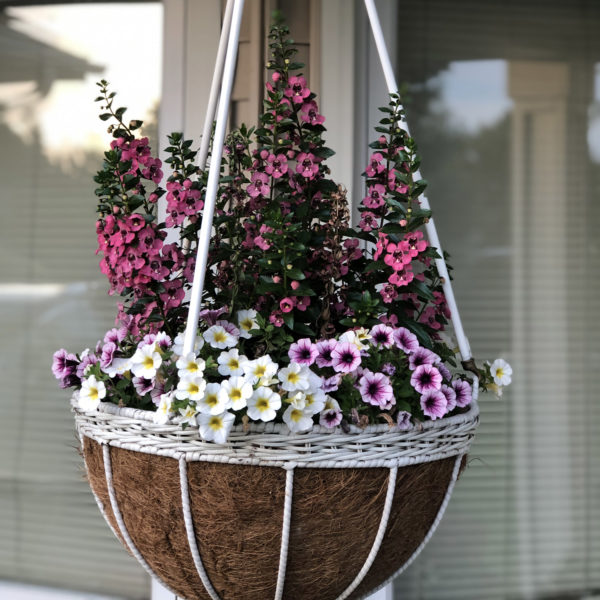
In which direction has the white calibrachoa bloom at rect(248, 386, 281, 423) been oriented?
toward the camera

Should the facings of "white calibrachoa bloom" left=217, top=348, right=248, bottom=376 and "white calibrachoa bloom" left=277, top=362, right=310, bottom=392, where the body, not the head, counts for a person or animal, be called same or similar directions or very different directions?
same or similar directions

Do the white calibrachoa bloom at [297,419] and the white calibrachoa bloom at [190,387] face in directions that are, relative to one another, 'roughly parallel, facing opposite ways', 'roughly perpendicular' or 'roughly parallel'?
roughly parallel

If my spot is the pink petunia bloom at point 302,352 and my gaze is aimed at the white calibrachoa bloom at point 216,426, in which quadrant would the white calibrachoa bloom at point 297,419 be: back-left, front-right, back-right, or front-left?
front-left

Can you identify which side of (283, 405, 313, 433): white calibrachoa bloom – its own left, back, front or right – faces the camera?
front

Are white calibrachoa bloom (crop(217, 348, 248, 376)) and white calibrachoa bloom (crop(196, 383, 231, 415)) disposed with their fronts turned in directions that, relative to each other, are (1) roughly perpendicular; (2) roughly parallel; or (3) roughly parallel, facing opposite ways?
roughly parallel

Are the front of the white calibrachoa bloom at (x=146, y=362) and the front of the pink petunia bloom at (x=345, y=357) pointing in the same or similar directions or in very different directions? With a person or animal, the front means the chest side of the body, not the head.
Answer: same or similar directions

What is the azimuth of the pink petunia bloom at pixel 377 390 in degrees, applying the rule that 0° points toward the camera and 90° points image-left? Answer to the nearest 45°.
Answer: approximately 0°

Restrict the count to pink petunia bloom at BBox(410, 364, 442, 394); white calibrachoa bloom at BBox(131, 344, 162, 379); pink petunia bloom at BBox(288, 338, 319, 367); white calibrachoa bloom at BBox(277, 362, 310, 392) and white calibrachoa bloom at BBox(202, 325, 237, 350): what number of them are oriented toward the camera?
5

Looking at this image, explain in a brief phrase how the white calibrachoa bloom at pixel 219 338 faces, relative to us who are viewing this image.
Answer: facing the viewer
